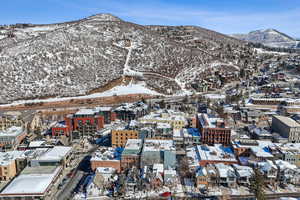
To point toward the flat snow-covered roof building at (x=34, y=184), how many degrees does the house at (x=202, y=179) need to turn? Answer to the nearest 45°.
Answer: approximately 90° to its right

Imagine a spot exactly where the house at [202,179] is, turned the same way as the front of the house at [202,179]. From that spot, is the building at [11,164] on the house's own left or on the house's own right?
on the house's own right

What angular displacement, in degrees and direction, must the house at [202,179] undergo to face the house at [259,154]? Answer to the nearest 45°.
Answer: approximately 135° to its left

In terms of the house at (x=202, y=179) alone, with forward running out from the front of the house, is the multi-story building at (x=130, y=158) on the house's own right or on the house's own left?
on the house's own right

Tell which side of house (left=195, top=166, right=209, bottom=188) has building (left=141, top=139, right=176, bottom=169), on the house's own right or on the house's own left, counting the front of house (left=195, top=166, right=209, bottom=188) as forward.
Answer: on the house's own right

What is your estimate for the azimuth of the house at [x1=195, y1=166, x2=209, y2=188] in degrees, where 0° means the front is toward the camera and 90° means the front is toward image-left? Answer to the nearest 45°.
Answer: approximately 0°

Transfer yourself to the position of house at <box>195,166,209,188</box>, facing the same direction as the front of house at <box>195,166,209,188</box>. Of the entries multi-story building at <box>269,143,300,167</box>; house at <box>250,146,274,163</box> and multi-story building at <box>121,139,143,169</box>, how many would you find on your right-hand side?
1

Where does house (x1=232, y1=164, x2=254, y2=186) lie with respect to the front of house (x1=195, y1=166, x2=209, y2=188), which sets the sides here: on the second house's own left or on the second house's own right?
on the second house's own left

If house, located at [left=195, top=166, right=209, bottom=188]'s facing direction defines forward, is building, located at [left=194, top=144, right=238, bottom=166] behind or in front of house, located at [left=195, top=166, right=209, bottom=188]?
behind

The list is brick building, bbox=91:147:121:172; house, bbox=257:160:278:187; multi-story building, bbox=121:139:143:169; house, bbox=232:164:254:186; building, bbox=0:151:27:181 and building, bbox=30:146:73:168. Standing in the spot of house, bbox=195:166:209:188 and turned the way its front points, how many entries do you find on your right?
4

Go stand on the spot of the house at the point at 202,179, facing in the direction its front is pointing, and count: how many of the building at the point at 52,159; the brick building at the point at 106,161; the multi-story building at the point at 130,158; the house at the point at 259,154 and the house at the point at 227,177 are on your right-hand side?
3

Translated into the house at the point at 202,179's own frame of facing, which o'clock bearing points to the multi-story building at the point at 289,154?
The multi-story building is roughly at 8 o'clock from the house.

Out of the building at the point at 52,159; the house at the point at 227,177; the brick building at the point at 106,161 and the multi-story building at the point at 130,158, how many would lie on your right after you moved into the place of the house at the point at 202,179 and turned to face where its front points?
3

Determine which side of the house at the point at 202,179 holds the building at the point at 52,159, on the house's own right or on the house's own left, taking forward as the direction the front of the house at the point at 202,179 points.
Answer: on the house's own right

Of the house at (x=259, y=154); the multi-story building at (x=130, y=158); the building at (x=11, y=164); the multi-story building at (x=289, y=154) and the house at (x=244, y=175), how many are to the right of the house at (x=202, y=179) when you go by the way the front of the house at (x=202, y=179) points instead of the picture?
2
